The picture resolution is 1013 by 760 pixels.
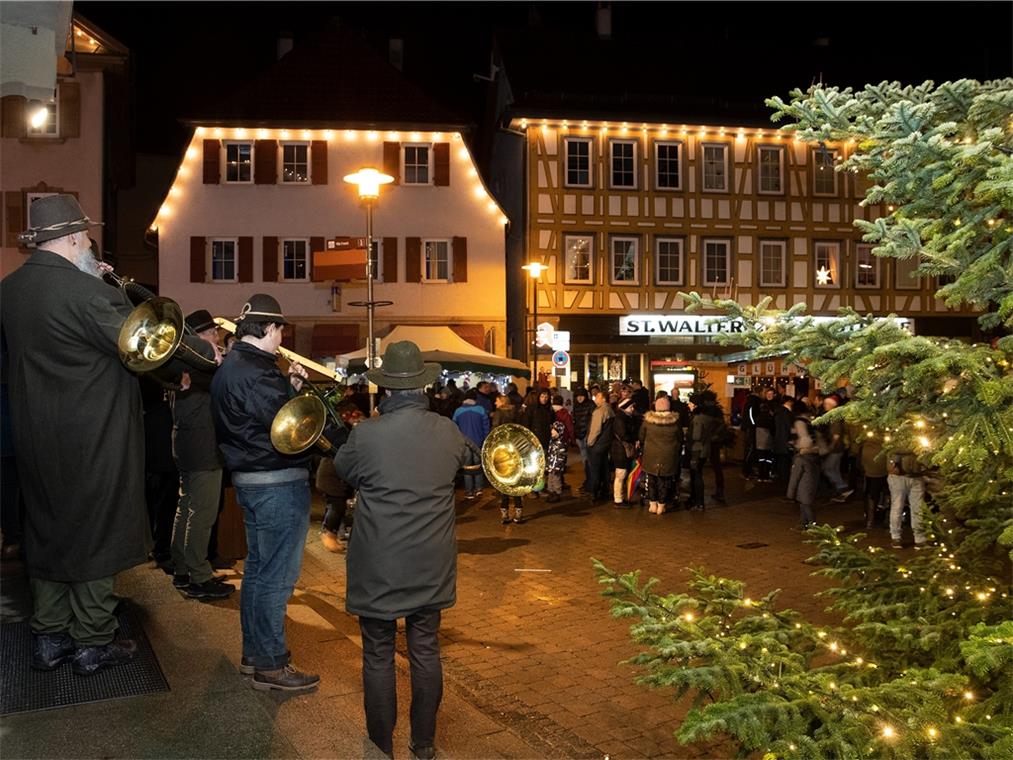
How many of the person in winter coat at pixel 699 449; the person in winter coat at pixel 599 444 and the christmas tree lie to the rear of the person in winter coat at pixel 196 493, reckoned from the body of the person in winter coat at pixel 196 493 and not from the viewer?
0

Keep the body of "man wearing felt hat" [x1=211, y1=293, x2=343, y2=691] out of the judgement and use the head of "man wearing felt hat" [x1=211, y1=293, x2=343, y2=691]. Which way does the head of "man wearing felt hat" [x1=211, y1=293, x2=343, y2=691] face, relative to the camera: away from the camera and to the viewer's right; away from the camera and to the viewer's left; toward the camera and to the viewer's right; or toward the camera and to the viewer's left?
away from the camera and to the viewer's right

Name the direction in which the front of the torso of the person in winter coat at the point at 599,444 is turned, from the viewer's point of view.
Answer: to the viewer's left

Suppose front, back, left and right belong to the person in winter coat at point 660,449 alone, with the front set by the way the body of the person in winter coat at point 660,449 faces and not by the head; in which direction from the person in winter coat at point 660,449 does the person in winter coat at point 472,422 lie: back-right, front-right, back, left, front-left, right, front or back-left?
left

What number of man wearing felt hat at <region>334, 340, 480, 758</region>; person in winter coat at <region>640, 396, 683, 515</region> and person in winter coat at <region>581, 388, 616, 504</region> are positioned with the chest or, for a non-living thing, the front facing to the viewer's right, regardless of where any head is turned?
0

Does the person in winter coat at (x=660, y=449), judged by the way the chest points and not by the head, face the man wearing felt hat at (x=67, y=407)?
no

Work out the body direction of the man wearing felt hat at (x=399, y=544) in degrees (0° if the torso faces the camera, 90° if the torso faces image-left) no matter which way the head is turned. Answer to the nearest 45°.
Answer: approximately 180°

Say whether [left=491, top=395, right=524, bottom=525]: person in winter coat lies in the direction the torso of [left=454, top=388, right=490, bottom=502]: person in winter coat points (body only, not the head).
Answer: no

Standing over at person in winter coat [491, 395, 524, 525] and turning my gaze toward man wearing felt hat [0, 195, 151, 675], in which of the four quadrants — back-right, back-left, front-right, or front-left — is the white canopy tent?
back-right

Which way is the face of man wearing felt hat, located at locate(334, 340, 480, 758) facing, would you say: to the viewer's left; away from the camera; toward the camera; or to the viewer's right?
away from the camera

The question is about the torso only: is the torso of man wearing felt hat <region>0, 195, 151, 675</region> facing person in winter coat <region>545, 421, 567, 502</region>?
yes

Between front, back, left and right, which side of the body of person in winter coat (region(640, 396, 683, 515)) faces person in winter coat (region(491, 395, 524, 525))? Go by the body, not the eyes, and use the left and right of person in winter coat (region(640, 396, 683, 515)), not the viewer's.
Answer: left

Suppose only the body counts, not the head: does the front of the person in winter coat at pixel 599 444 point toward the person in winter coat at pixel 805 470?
no

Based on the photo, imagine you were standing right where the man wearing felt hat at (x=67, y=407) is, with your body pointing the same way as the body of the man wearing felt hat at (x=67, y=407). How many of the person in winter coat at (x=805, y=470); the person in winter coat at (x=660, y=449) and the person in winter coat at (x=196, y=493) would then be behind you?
0

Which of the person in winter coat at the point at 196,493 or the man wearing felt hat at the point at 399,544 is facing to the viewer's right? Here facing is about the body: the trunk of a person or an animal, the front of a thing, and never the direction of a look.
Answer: the person in winter coat

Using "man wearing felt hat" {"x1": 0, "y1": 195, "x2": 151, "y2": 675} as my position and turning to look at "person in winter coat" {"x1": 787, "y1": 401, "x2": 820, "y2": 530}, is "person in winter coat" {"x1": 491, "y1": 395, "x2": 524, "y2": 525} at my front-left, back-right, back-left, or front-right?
front-left
